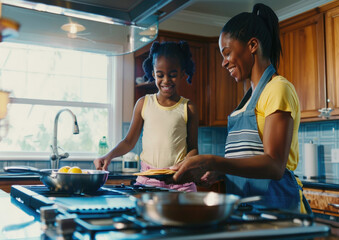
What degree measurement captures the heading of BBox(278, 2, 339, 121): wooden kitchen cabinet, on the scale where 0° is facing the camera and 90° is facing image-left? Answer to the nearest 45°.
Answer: approximately 45°

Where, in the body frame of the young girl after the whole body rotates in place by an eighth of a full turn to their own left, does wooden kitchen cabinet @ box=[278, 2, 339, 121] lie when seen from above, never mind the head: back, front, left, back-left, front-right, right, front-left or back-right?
left

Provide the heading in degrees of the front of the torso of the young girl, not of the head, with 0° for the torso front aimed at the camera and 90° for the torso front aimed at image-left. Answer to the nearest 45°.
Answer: approximately 0°

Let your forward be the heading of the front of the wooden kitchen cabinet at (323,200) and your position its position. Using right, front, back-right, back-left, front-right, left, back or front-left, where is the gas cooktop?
front-left

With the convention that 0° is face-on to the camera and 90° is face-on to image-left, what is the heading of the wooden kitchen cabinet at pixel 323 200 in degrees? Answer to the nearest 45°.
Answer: approximately 45°

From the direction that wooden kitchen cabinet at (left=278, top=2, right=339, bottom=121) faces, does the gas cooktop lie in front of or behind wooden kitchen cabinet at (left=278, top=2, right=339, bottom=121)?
in front

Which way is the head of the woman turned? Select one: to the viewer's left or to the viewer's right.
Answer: to the viewer's left

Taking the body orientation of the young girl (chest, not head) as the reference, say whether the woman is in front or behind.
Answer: in front

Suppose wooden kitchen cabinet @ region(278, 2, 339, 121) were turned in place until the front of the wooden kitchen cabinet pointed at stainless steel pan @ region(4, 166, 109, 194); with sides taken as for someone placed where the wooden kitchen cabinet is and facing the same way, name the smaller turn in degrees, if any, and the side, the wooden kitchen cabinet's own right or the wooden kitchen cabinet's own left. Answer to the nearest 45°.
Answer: approximately 45° to the wooden kitchen cabinet's own left

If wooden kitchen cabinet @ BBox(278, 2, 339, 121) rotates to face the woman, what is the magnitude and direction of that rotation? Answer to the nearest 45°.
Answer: approximately 45° to its left
